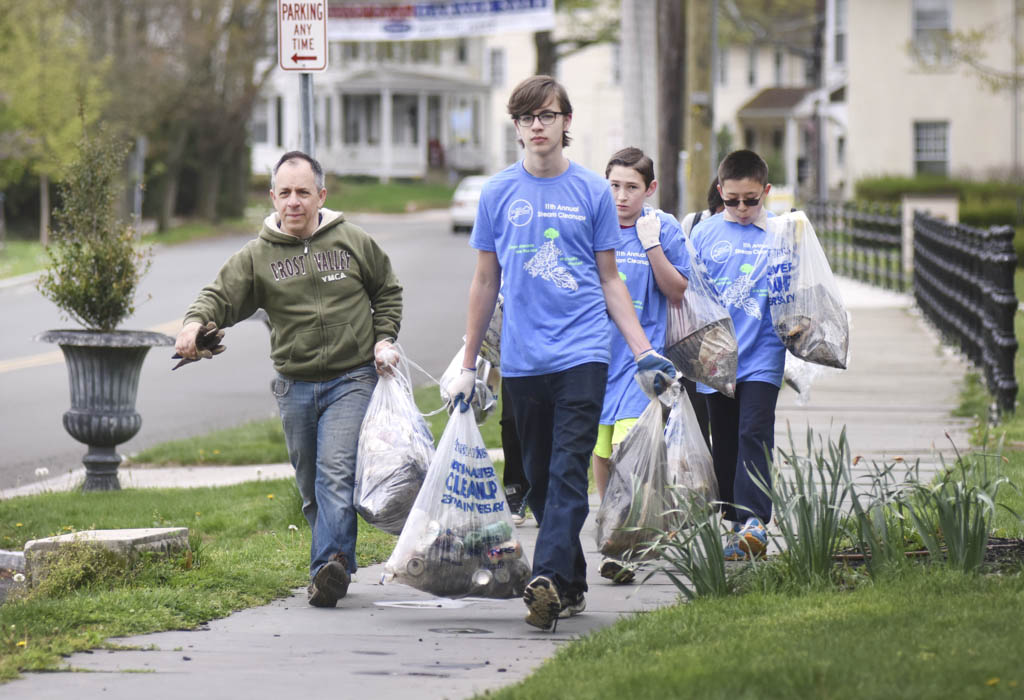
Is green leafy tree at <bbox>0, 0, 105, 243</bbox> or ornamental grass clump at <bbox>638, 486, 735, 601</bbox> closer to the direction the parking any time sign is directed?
the ornamental grass clump

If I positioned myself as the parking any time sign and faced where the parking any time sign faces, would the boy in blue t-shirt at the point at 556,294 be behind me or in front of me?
in front

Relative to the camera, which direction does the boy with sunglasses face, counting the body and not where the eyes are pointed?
toward the camera

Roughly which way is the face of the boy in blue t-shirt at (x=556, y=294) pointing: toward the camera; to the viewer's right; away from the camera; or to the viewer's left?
toward the camera

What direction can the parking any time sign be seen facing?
toward the camera

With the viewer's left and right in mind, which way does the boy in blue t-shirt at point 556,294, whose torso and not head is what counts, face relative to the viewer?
facing the viewer

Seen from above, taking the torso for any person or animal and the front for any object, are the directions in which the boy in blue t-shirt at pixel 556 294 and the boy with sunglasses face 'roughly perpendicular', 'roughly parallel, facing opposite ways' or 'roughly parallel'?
roughly parallel

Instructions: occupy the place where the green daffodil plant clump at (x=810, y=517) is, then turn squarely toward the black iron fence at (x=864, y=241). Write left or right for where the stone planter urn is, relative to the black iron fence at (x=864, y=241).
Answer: left

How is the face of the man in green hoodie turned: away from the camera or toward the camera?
toward the camera

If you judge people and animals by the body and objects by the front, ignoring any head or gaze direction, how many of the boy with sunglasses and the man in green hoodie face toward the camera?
2

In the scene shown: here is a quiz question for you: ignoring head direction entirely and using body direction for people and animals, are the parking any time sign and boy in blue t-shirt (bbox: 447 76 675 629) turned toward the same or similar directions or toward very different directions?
same or similar directions

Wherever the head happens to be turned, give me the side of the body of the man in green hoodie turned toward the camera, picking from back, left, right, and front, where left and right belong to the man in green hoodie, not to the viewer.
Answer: front

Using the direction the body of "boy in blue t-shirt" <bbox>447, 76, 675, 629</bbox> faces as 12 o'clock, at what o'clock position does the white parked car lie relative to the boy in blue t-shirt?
The white parked car is roughly at 6 o'clock from the boy in blue t-shirt.

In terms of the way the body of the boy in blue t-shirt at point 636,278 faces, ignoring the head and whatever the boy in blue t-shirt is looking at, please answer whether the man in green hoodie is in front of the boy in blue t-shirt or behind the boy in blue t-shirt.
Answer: in front

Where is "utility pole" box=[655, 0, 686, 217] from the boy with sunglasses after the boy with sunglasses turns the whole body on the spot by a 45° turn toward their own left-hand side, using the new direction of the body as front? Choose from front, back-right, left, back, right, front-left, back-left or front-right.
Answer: back-left
